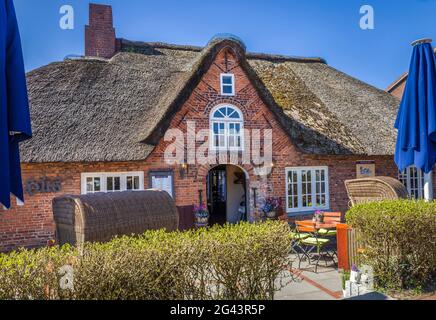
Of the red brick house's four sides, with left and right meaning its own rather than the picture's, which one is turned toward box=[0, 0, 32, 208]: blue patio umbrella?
front

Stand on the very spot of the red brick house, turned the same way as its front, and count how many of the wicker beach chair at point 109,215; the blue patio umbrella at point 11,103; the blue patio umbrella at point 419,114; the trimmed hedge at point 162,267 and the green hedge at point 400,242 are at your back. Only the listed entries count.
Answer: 0

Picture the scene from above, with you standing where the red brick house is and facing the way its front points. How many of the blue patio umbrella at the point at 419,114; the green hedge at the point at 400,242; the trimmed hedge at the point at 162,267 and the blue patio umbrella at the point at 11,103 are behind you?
0

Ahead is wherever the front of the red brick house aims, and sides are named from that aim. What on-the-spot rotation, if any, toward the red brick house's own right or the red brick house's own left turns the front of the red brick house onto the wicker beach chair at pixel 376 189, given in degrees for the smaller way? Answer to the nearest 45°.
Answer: approximately 45° to the red brick house's own left

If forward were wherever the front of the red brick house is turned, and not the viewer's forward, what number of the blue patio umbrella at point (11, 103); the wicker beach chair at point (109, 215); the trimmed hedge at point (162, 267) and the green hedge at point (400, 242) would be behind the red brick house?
0

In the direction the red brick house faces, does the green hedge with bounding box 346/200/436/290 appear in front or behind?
in front

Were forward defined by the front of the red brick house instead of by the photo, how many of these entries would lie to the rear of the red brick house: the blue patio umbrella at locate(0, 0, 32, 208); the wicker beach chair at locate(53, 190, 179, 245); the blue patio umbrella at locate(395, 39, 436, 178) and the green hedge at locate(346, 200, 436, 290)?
0

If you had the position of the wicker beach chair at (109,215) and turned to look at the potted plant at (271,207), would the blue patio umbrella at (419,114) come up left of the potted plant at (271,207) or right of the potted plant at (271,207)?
right

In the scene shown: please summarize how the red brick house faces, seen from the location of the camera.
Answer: facing the viewer

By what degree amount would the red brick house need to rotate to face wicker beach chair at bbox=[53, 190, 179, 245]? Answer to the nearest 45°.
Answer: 0° — it already faces it

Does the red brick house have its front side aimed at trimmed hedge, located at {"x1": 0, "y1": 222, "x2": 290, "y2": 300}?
yes

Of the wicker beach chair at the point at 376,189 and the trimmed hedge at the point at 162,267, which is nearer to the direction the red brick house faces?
the trimmed hedge

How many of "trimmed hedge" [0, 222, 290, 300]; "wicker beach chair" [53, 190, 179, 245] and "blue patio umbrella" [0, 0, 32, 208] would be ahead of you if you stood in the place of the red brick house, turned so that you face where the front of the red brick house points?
3
